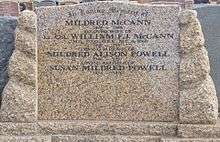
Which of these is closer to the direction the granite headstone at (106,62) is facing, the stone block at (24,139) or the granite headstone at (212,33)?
the stone block

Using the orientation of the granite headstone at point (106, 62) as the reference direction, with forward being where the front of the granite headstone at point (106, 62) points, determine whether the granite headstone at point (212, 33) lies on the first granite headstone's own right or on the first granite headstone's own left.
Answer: on the first granite headstone's own left

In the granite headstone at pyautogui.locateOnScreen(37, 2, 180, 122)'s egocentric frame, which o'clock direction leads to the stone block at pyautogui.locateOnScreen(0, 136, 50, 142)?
The stone block is roughly at 2 o'clock from the granite headstone.

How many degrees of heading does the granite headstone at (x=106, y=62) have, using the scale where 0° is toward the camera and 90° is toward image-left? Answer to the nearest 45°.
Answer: approximately 0°
